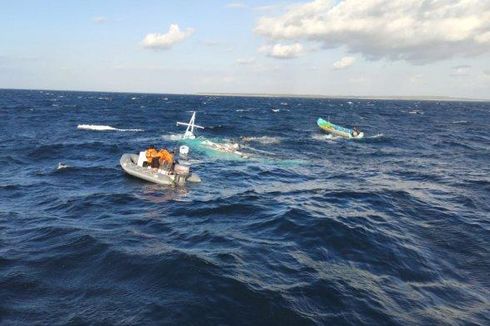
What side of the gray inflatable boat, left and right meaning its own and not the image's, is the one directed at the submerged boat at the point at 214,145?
right

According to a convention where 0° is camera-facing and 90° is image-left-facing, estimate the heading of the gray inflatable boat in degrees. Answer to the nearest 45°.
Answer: approximately 135°
